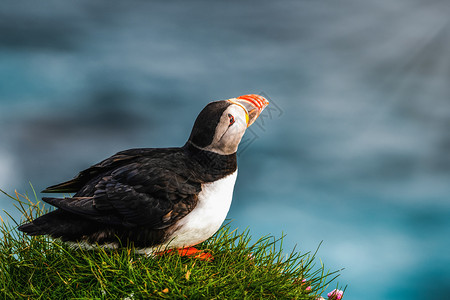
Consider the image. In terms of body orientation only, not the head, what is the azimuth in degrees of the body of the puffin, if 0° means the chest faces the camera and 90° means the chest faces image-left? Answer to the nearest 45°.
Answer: approximately 270°
